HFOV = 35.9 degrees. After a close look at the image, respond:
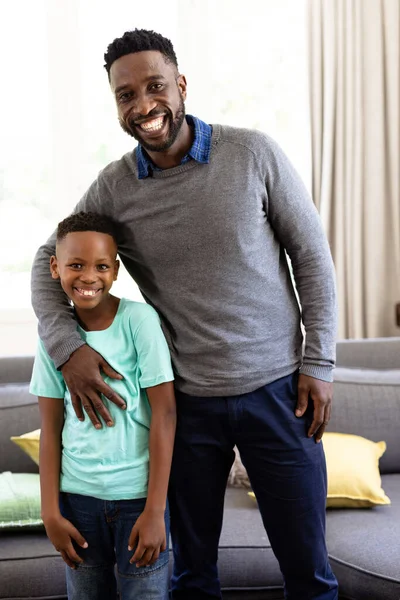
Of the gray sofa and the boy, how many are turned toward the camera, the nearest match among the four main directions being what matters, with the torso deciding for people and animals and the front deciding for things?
2

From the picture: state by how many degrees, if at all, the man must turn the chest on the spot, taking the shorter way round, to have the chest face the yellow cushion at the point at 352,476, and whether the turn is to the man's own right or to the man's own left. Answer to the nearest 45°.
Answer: approximately 135° to the man's own left

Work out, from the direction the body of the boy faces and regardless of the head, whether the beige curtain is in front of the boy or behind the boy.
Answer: behind

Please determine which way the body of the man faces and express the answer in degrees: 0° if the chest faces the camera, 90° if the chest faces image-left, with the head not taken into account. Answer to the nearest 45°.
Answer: approximately 0°

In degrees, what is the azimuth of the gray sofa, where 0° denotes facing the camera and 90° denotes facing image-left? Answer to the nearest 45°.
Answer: approximately 0°
